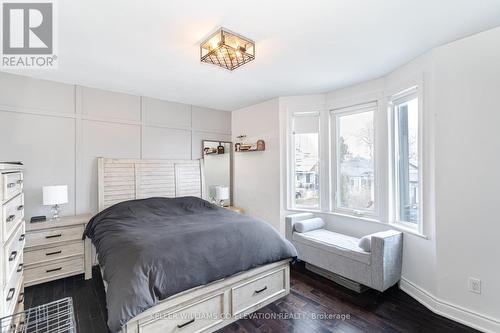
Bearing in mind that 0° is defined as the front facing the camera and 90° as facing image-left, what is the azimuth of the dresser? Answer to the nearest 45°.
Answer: approximately 270°

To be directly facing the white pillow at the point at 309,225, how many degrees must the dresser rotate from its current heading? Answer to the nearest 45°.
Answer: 0° — it already faces it

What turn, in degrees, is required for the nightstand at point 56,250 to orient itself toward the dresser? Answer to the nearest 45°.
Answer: approximately 45° to its right

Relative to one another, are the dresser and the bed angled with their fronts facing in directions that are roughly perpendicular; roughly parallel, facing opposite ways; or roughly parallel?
roughly perpendicular

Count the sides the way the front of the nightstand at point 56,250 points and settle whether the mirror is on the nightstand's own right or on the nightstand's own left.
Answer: on the nightstand's own left

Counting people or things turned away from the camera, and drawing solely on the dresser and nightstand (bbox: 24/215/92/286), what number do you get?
0

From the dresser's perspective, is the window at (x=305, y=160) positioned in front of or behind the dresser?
in front

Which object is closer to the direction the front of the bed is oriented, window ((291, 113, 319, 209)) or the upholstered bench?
the upholstered bench
